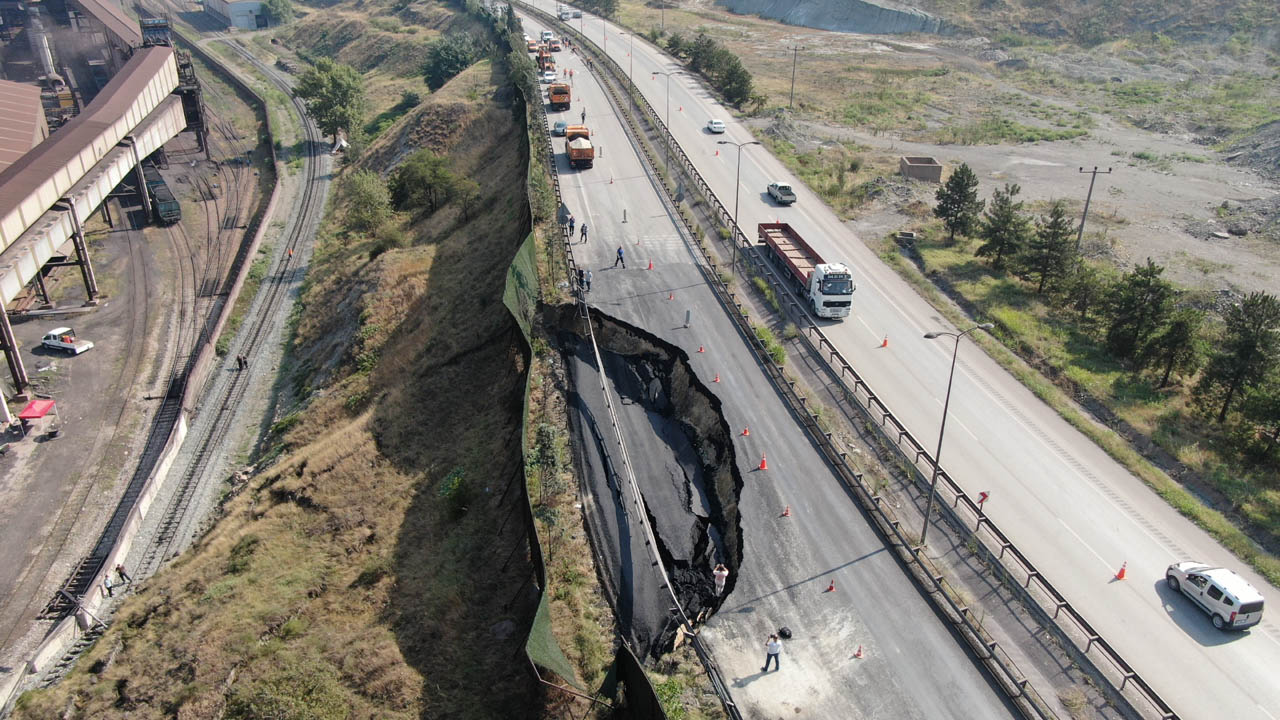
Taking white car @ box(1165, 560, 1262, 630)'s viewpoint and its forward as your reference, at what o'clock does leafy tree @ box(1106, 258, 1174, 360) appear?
The leafy tree is roughly at 1 o'clock from the white car.

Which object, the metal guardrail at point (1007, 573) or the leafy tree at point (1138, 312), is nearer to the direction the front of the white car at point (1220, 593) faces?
the leafy tree

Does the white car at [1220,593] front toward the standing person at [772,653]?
no

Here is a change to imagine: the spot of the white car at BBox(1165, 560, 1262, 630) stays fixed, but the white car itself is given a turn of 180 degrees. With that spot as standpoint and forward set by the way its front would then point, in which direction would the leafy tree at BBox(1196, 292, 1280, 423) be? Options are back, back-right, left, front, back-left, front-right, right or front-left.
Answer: back-left

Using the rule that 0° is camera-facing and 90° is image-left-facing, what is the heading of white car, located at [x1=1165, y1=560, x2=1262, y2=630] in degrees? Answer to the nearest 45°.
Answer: approximately 135°

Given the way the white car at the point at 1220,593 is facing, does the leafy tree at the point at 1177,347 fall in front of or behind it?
in front
